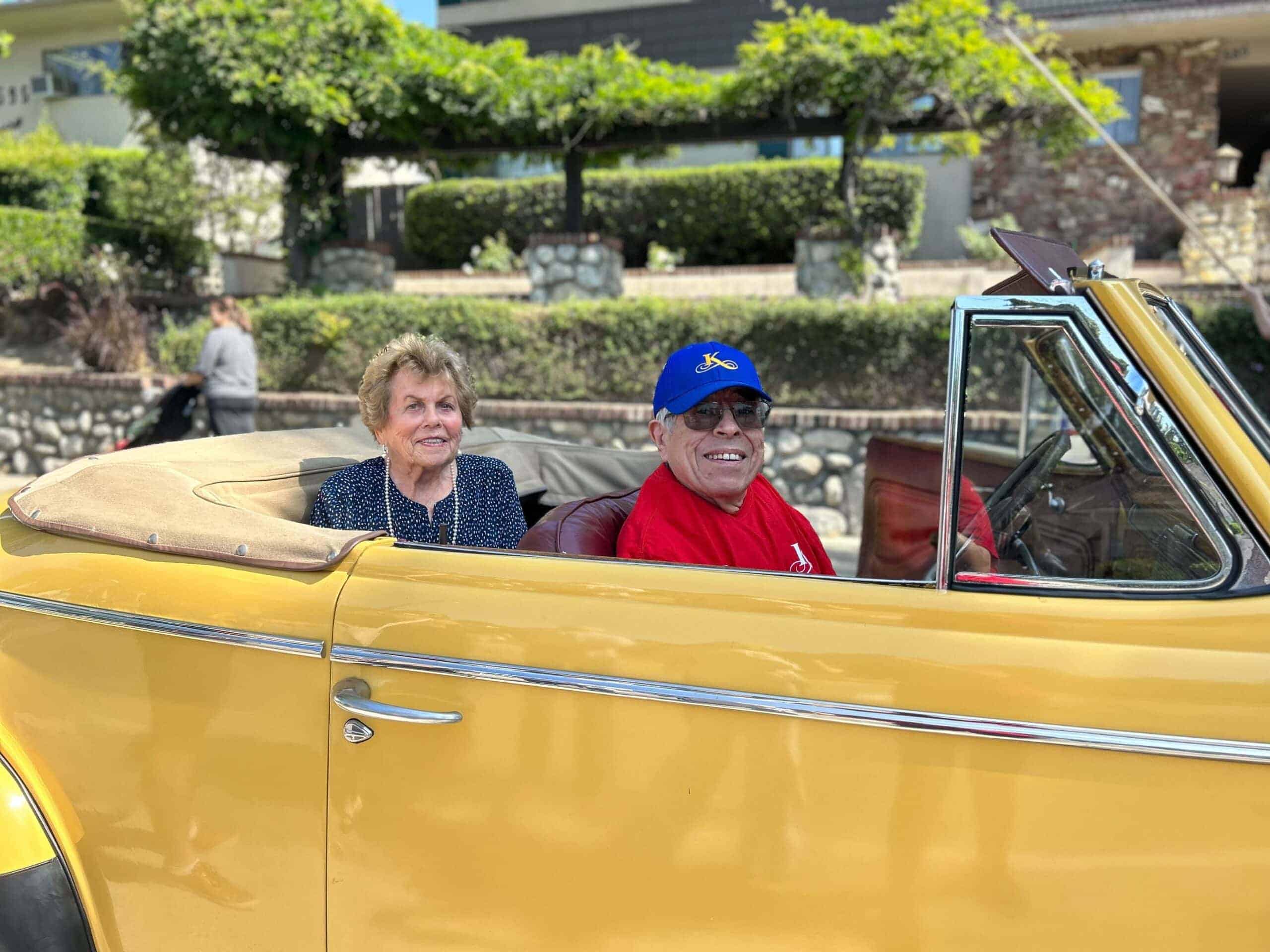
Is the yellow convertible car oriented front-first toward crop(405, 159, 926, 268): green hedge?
no

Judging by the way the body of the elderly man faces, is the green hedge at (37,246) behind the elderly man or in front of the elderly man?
behind

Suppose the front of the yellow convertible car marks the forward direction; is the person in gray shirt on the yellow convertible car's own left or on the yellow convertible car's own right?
on the yellow convertible car's own left

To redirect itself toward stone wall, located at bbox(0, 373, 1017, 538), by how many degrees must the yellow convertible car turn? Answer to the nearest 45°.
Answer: approximately 90° to its left

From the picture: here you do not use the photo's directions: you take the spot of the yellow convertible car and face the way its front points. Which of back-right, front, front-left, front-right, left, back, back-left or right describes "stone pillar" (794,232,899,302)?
left

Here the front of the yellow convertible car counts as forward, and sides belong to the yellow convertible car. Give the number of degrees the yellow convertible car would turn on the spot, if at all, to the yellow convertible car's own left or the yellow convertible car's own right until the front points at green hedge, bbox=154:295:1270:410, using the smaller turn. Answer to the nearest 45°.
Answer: approximately 90° to the yellow convertible car's own left

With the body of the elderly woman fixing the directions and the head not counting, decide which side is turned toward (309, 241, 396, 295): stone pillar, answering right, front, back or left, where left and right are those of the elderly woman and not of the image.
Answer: back

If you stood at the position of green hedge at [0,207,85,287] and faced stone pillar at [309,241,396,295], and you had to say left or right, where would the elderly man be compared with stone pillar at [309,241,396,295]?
right

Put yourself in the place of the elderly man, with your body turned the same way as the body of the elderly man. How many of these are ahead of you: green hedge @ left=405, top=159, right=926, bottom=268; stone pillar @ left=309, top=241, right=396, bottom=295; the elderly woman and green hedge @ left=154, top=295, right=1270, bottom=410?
0

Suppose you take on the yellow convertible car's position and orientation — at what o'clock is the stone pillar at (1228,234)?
The stone pillar is roughly at 10 o'clock from the yellow convertible car.

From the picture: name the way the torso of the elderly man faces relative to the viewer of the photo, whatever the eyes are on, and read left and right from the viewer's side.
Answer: facing the viewer and to the right of the viewer

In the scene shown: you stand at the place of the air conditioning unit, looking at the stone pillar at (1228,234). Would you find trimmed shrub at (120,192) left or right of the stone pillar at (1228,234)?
right

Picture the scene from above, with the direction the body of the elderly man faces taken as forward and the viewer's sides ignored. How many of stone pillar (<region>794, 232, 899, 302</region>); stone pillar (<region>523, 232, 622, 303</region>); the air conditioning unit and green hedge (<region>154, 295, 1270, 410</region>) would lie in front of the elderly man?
0

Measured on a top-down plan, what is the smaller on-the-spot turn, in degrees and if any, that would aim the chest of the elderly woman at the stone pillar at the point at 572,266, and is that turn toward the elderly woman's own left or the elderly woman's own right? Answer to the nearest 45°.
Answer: approximately 180°

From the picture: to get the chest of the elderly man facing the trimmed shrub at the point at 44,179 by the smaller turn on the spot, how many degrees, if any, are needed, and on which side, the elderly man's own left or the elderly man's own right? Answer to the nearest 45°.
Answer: approximately 180°

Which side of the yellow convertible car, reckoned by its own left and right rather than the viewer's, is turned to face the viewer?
right

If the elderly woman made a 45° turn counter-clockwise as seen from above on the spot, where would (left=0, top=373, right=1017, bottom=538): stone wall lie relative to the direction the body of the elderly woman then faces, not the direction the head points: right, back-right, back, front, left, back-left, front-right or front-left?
back-left

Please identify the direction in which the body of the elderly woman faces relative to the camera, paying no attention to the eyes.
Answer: toward the camera

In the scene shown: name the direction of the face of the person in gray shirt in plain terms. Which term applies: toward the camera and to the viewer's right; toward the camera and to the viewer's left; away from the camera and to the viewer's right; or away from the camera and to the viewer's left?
away from the camera and to the viewer's left

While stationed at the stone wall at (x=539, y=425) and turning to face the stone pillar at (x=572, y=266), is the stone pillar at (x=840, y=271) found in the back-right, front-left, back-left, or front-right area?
front-right
